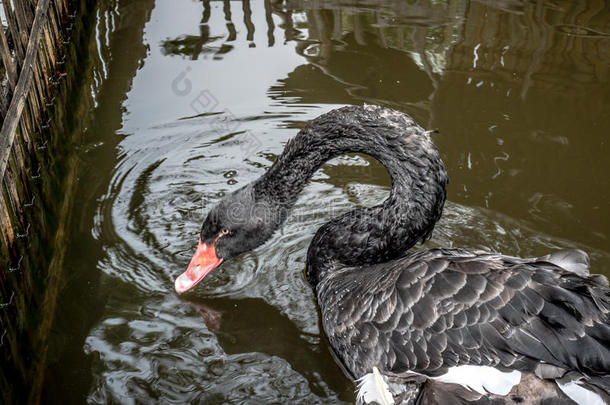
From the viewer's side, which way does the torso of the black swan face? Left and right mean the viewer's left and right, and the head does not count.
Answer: facing to the left of the viewer

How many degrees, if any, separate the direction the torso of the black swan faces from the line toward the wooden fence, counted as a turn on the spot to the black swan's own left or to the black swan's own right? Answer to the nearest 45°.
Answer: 0° — it already faces it
